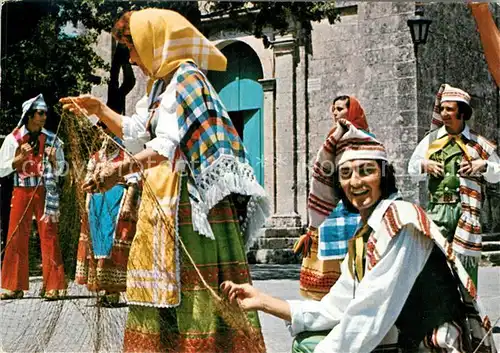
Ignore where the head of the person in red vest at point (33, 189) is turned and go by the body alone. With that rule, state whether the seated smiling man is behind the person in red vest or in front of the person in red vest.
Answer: in front

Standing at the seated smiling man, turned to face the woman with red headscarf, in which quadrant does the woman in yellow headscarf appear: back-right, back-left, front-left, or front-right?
front-left

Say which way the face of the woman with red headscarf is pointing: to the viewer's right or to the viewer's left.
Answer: to the viewer's left

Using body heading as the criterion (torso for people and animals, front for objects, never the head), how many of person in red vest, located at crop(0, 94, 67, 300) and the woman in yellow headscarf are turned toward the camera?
1

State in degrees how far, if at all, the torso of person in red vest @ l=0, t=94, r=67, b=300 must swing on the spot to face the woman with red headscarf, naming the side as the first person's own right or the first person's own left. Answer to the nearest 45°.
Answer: approximately 45° to the first person's own left

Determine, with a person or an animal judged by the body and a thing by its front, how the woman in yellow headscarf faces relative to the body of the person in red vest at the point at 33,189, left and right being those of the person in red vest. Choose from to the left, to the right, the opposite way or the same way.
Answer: to the right

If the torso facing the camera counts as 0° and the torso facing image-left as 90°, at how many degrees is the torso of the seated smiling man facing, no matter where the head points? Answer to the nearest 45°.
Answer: approximately 45°

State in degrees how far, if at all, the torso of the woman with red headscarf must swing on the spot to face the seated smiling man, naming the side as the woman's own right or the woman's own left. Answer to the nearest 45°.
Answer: approximately 45° to the woman's own left

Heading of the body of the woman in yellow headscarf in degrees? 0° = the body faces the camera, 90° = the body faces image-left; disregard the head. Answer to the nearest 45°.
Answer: approximately 90°

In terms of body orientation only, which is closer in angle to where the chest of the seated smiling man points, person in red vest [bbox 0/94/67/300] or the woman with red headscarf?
the person in red vest

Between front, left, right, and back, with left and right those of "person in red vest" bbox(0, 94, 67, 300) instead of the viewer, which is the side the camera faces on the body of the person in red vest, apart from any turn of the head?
front
